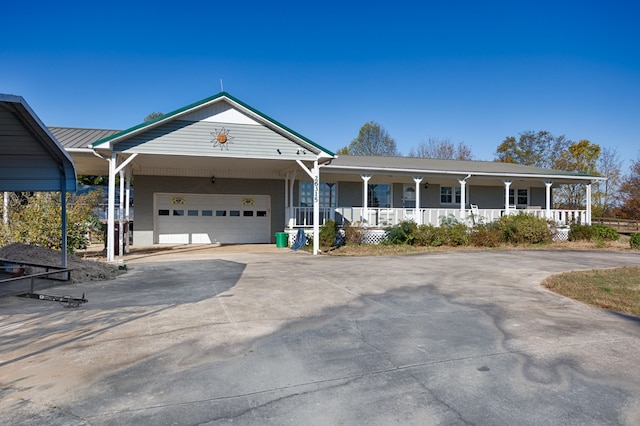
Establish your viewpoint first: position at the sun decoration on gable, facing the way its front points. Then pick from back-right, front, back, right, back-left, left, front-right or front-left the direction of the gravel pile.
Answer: front-right

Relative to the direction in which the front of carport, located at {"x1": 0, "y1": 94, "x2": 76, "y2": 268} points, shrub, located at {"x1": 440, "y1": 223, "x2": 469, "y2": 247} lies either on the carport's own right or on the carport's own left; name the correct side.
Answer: on the carport's own left

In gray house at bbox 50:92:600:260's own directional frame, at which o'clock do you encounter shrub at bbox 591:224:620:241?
The shrub is roughly at 9 o'clock from the gray house.

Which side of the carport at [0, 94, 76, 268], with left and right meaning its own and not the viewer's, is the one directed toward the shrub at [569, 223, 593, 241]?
left

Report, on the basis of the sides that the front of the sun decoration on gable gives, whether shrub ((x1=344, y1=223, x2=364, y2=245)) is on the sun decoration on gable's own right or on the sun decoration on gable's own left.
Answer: on the sun decoration on gable's own left

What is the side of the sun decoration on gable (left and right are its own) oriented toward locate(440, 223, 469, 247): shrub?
left

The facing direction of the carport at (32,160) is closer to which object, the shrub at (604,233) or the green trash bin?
the shrub

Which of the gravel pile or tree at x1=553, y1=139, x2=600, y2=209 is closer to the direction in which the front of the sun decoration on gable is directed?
the gravel pile

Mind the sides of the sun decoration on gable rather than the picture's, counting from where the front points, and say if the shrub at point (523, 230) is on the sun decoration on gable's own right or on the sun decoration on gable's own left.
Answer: on the sun decoration on gable's own left
